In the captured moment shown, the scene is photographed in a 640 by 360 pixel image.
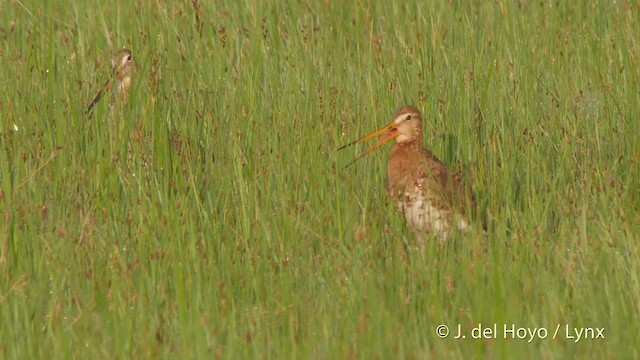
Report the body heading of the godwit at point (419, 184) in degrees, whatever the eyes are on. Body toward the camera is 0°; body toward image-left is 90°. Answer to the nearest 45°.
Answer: approximately 45°

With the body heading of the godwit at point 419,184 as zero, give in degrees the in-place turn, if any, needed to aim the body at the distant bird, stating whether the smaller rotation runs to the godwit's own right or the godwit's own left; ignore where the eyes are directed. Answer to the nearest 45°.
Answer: approximately 45° to the godwit's own right
